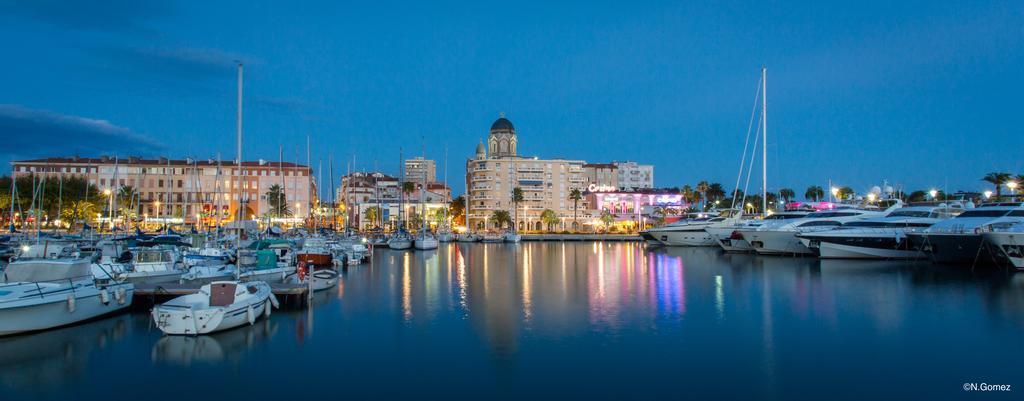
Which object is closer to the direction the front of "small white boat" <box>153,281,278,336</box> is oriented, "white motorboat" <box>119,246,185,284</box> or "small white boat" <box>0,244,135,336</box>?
the white motorboat

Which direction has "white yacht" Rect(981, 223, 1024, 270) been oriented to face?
to the viewer's left

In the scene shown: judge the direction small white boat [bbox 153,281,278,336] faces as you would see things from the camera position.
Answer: facing away from the viewer and to the right of the viewer

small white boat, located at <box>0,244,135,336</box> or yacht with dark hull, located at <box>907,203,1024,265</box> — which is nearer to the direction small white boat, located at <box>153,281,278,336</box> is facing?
the yacht with dark hull

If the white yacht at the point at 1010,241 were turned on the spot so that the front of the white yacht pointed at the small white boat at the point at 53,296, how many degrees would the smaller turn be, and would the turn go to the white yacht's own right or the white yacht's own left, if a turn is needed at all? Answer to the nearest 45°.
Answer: approximately 45° to the white yacht's own left

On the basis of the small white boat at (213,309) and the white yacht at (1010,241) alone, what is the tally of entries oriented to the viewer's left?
1

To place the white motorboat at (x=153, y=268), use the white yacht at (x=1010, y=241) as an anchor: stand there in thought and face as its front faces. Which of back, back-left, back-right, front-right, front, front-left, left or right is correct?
front-left
